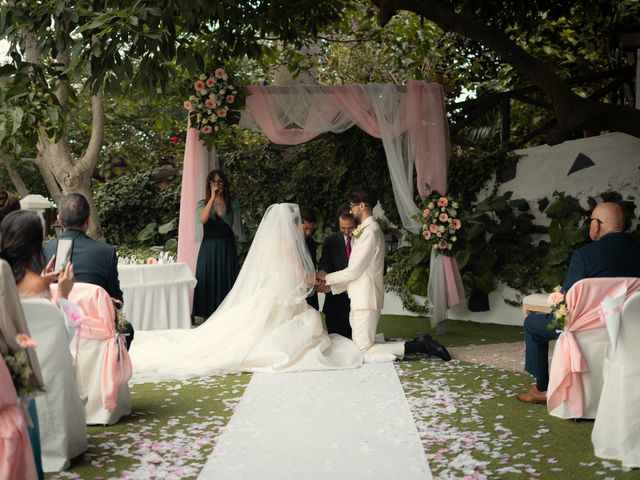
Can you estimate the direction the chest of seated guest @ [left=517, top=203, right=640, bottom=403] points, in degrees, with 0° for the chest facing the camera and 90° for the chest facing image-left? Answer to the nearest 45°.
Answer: approximately 135°

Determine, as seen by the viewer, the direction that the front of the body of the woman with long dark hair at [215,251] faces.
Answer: toward the camera

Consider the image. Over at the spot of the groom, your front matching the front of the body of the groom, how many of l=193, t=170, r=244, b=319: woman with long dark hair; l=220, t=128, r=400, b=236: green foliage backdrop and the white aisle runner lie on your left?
1

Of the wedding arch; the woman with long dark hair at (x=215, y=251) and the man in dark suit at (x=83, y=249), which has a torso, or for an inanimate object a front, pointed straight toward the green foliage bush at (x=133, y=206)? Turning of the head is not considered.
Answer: the man in dark suit

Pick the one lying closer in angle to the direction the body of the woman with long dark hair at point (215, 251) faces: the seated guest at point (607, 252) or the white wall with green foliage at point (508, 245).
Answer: the seated guest

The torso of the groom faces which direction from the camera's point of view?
to the viewer's left

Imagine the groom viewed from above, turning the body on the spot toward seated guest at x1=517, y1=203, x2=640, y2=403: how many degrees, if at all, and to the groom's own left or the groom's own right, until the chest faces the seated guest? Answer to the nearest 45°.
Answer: approximately 135° to the groom's own left

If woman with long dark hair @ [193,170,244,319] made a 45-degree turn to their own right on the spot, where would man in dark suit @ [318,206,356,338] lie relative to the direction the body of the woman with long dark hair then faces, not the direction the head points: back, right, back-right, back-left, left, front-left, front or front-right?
left

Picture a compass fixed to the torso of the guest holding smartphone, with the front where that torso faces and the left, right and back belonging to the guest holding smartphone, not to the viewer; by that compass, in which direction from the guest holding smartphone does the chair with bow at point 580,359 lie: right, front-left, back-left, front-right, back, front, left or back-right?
front-right

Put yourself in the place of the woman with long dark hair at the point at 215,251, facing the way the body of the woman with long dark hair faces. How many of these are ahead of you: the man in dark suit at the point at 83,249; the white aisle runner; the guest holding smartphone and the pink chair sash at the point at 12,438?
4

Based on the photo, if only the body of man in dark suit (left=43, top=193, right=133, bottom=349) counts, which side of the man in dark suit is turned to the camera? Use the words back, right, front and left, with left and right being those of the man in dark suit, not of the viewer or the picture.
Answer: back

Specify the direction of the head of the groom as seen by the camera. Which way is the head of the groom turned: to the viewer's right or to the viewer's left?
to the viewer's left

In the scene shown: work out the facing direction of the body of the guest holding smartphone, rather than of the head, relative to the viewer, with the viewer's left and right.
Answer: facing away from the viewer and to the right of the viewer

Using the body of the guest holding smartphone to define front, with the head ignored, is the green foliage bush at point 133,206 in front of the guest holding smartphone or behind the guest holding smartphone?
in front

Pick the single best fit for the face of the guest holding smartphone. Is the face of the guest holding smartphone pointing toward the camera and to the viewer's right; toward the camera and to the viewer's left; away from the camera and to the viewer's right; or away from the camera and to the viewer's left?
away from the camera and to the viewer's right

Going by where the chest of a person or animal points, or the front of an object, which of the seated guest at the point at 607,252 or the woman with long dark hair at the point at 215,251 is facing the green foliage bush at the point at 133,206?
the seated guest
